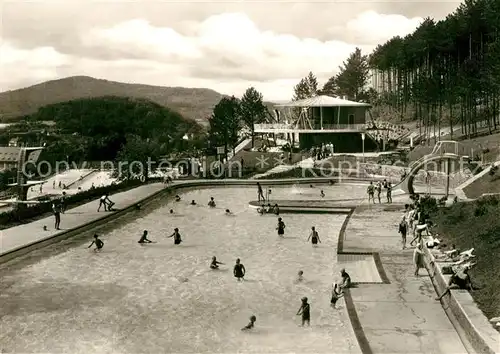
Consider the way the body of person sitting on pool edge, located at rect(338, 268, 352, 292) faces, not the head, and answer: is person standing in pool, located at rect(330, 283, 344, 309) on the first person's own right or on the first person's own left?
on the first person's own left

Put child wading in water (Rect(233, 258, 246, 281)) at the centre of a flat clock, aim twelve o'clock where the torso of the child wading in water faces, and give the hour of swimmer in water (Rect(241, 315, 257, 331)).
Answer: The swimmer in water is roughly at 6 o'clock from the child wading in water.

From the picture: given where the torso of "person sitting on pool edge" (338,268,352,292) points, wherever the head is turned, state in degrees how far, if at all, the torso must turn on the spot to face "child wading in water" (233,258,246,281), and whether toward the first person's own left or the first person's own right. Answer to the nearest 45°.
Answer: approximately 45° to the first person's own right

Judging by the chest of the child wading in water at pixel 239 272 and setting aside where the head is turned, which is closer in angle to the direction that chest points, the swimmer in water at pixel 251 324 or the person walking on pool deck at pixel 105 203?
the person walking on pool deck

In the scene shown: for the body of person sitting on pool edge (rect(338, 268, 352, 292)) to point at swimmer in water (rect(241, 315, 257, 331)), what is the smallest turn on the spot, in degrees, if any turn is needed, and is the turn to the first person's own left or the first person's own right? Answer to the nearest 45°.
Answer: approximately 45° to the first person's own left

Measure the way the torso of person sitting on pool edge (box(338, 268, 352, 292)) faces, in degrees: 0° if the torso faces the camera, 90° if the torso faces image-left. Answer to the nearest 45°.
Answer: approximately 90°

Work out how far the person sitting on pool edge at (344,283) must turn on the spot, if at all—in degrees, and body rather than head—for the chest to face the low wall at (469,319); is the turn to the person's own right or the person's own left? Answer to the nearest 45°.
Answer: approximately 135° to the person's own left

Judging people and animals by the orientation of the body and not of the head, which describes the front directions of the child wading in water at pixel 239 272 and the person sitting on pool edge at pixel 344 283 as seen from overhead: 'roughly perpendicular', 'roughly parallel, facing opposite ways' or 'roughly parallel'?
roughly perpendicular

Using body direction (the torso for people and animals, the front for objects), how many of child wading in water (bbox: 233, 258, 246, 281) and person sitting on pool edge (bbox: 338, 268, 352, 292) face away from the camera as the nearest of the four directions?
1

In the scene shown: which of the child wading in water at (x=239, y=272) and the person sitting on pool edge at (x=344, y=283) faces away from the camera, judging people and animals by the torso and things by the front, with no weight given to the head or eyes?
the child wading in water

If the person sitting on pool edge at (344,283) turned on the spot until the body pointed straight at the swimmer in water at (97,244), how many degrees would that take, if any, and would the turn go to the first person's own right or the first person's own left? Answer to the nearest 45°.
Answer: approximately 45° to the first person's own right

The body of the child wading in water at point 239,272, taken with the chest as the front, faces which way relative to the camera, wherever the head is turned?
away from the camera
